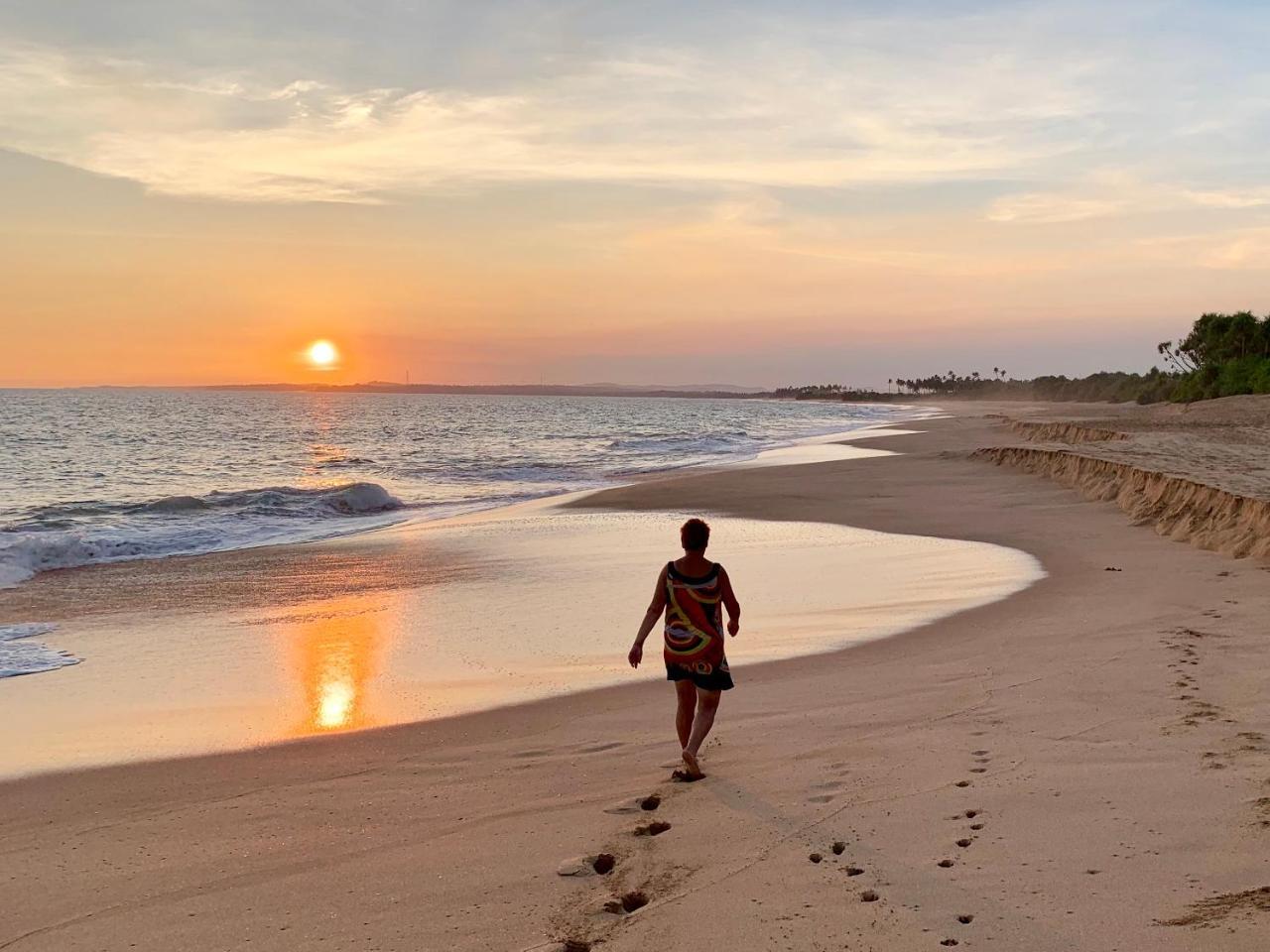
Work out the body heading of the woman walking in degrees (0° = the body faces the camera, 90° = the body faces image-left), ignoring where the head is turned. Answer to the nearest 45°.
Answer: approximately 180°

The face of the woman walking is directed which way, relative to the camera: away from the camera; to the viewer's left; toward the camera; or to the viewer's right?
away from the camera
